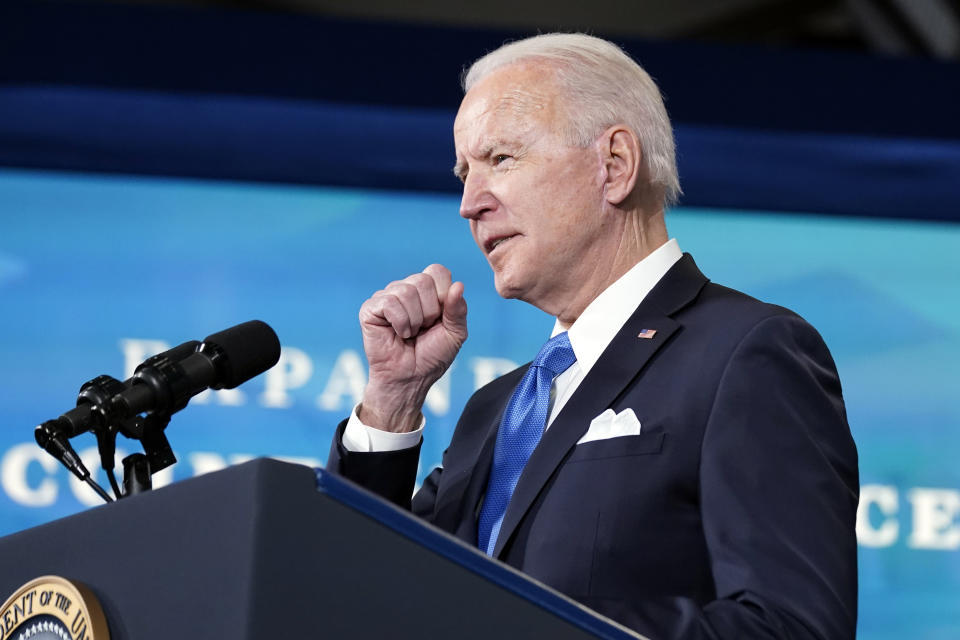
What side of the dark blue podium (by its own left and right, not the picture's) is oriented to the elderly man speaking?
back

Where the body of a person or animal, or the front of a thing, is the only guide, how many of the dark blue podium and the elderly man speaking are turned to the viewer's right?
0

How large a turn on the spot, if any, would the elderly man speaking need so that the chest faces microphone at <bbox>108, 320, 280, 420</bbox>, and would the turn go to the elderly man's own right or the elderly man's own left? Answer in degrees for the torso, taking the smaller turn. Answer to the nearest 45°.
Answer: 0° — they already face it

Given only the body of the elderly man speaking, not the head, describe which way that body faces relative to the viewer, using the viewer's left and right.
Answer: facing the viewer and to the left of the viewer

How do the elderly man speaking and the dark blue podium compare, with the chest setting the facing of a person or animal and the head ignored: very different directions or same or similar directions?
same or similar directions

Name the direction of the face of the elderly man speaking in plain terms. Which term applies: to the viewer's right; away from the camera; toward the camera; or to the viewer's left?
to the viewer's left
